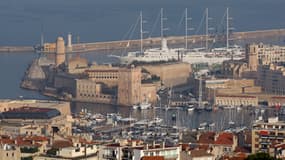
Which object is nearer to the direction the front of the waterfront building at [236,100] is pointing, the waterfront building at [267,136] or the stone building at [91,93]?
the waterfront building

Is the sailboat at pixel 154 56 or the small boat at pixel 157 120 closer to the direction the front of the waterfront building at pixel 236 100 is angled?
the small boat

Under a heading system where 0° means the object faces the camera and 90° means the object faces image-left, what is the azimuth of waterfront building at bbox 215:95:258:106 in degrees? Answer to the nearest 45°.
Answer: approximately 0°

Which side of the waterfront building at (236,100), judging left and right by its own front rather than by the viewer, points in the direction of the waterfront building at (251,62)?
back
